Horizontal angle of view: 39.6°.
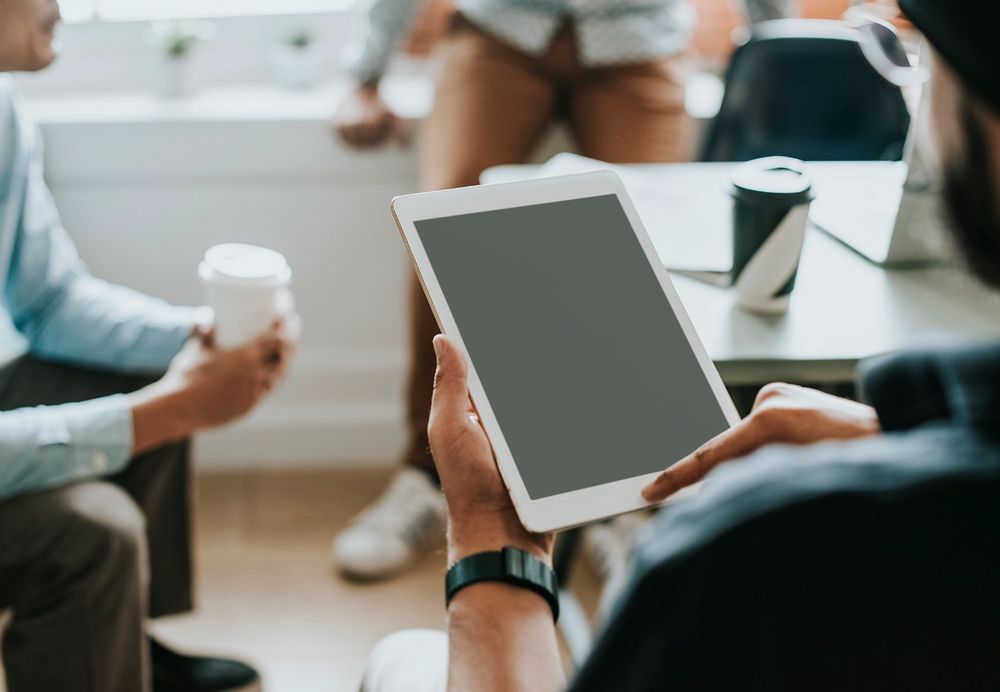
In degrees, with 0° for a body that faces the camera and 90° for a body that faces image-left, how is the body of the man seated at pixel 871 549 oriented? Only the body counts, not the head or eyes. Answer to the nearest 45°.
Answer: approximately 135°

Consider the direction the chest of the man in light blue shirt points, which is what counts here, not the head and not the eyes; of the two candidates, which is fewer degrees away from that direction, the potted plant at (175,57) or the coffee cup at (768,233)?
the coffee cup

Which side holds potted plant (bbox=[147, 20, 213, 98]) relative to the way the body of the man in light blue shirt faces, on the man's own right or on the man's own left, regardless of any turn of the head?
on the man's own left

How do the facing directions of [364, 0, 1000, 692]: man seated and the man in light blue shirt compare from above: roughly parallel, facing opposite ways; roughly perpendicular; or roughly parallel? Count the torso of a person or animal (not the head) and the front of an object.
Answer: roughly perpendicular

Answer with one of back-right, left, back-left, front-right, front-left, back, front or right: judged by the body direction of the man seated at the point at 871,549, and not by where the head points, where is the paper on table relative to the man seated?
front-right

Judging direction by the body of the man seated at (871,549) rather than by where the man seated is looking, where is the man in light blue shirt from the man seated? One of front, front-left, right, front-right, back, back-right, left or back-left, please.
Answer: front

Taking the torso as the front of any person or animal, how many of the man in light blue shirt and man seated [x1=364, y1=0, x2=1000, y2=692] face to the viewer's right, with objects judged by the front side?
1

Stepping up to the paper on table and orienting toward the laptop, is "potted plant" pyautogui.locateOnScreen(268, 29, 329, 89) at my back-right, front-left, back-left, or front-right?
back-left

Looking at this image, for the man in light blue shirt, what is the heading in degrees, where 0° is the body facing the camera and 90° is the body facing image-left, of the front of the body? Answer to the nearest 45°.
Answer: approximately 270°

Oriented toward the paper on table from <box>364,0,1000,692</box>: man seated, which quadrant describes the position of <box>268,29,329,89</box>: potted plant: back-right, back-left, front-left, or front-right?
front-left

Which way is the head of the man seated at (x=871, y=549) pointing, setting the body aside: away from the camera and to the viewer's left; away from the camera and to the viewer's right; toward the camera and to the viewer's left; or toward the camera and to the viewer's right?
away from the camera and to the viewer's left

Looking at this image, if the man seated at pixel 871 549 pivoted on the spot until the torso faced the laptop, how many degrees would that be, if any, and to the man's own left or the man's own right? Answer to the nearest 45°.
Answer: approximately 45° to the man's own right

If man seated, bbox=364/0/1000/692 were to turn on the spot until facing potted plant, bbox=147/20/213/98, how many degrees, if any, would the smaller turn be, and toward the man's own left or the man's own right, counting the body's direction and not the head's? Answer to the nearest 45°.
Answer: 0° — they already face it
